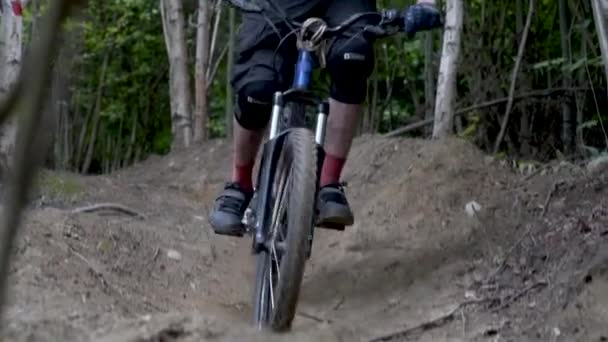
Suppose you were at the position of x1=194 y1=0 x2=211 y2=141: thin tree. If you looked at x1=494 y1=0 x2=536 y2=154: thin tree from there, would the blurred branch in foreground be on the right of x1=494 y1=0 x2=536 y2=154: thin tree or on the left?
right

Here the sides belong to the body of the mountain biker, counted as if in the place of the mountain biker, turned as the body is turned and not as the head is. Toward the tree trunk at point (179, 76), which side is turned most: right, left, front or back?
back

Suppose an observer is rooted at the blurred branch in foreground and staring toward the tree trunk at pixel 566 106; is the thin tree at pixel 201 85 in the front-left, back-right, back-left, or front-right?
front-left

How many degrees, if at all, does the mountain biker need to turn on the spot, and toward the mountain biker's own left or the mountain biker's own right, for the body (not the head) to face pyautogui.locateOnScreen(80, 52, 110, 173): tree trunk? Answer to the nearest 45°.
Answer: approximately 180°

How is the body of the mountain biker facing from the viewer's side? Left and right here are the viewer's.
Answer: facing the viewer

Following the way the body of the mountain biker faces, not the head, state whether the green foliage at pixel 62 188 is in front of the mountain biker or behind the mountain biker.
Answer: behind

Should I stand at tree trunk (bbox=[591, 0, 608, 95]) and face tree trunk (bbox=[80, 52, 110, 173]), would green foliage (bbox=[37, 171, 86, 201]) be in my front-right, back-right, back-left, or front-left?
front-left

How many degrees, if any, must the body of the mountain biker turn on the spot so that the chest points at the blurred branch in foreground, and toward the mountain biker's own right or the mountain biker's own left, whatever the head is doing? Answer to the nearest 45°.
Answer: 0° — they already face it

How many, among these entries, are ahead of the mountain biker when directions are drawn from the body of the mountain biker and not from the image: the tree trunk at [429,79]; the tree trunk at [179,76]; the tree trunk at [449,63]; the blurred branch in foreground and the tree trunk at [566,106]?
1
